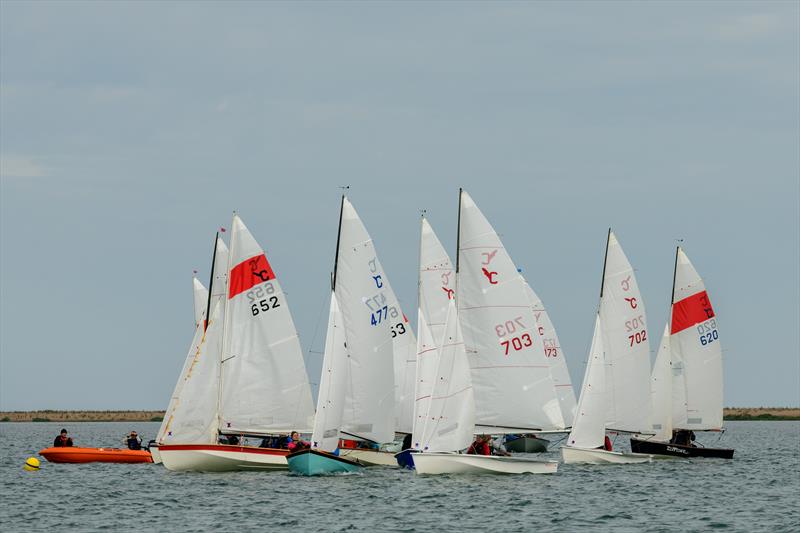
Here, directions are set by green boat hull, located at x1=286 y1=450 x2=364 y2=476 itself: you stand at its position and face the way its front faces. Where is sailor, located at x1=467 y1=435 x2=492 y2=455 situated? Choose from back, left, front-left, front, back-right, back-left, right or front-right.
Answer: back-left

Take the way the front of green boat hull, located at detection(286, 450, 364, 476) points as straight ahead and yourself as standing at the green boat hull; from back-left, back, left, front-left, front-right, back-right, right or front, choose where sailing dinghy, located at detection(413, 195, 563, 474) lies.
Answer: back-left

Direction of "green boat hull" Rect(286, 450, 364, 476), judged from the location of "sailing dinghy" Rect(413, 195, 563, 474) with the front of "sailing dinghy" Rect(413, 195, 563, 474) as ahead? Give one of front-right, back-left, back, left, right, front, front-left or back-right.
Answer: front

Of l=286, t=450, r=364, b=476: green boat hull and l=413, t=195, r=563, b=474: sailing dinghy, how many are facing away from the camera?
0

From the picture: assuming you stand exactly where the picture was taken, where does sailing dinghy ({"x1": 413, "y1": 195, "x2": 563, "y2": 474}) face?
facing to the left of the viewer
